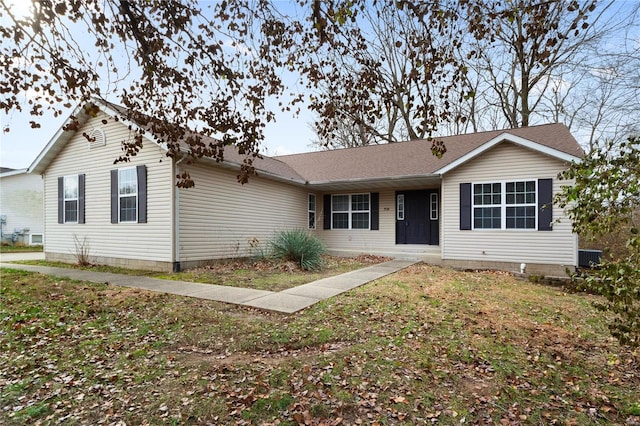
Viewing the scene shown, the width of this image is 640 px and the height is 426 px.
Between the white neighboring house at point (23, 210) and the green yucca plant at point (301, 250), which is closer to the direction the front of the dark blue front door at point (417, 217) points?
the green yucca plant

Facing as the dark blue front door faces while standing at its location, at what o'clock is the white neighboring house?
The white neighboring house is roughly at 3 o'clock from the dark blue front door.

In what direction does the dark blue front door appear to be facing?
toward the camera

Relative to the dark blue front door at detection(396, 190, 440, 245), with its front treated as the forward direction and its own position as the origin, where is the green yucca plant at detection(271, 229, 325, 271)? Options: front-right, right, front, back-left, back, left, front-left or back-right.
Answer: front-right

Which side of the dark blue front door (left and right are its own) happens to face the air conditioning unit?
left
